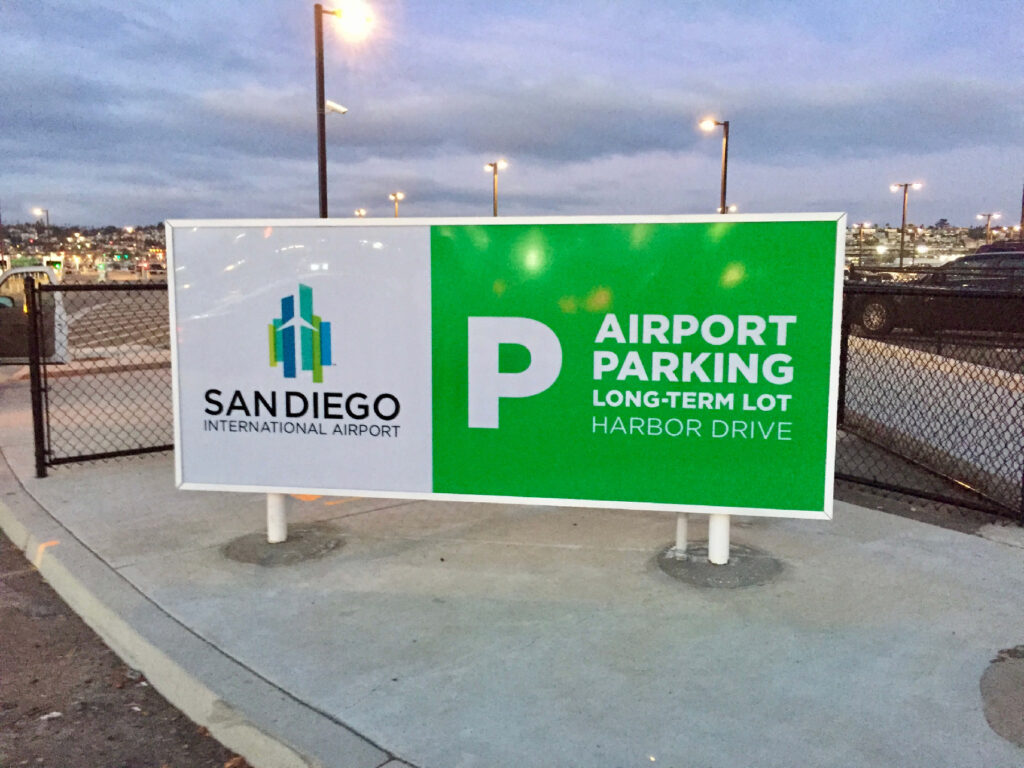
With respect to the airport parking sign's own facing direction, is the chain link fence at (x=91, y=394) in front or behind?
behind

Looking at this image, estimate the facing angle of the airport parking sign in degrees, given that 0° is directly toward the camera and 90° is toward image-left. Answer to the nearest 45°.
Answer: approximately 0°

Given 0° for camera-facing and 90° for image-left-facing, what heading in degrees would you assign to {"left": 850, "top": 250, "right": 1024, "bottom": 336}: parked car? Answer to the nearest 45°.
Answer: approximately 90°

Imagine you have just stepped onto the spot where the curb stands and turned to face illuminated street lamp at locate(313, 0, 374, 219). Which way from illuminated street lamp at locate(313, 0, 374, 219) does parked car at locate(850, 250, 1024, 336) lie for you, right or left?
right

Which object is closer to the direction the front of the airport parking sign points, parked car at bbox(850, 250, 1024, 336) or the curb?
the curb

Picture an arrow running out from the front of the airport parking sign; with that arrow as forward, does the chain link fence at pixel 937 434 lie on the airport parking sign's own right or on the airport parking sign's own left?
on the airport parking sign's own left

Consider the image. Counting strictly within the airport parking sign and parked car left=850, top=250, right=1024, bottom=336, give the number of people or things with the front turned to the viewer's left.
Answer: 1

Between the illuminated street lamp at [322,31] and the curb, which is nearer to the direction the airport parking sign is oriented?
the curb
